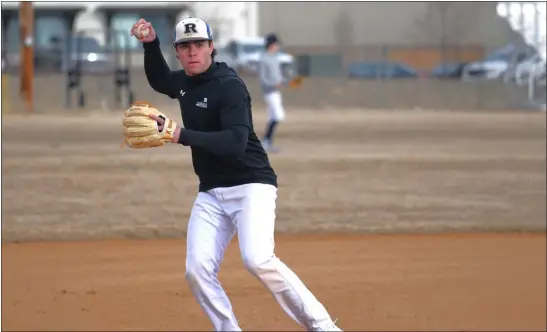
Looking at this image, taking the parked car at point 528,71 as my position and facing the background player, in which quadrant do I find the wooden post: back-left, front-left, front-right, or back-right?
front-right

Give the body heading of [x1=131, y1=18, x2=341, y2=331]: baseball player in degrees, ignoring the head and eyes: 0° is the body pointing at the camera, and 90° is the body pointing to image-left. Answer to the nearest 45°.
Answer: approximately 45°

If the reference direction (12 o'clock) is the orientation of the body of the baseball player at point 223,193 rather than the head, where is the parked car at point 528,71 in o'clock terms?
The parked car is roughly at 5 o'clock from the baseball player.

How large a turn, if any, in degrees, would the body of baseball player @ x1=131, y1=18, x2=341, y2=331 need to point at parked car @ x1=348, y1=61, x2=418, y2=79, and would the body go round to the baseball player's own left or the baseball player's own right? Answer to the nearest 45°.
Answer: approximately 135° to the baseball player's own right

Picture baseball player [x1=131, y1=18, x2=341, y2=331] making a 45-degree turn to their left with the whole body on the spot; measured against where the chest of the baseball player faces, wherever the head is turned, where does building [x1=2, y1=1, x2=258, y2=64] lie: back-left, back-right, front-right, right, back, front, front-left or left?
back

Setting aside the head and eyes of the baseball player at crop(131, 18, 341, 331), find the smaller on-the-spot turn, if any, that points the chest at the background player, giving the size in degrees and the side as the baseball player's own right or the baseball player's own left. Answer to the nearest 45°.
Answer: approximately 135° to the baseball player's own right

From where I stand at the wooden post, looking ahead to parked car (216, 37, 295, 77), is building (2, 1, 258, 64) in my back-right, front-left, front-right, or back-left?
front-left
